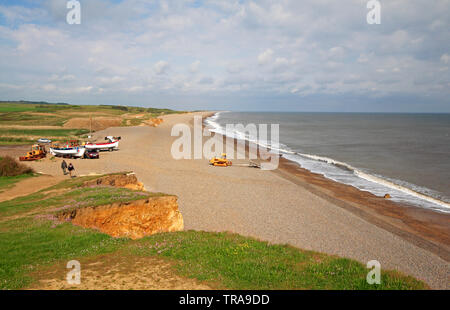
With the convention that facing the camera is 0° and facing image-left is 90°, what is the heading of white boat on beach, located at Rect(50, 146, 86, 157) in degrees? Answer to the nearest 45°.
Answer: approximately 90°

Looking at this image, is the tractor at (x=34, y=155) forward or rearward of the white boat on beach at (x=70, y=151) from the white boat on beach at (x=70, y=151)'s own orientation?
forward

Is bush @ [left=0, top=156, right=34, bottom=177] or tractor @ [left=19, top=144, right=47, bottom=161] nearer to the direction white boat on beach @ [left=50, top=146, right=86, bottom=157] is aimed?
the tractor
